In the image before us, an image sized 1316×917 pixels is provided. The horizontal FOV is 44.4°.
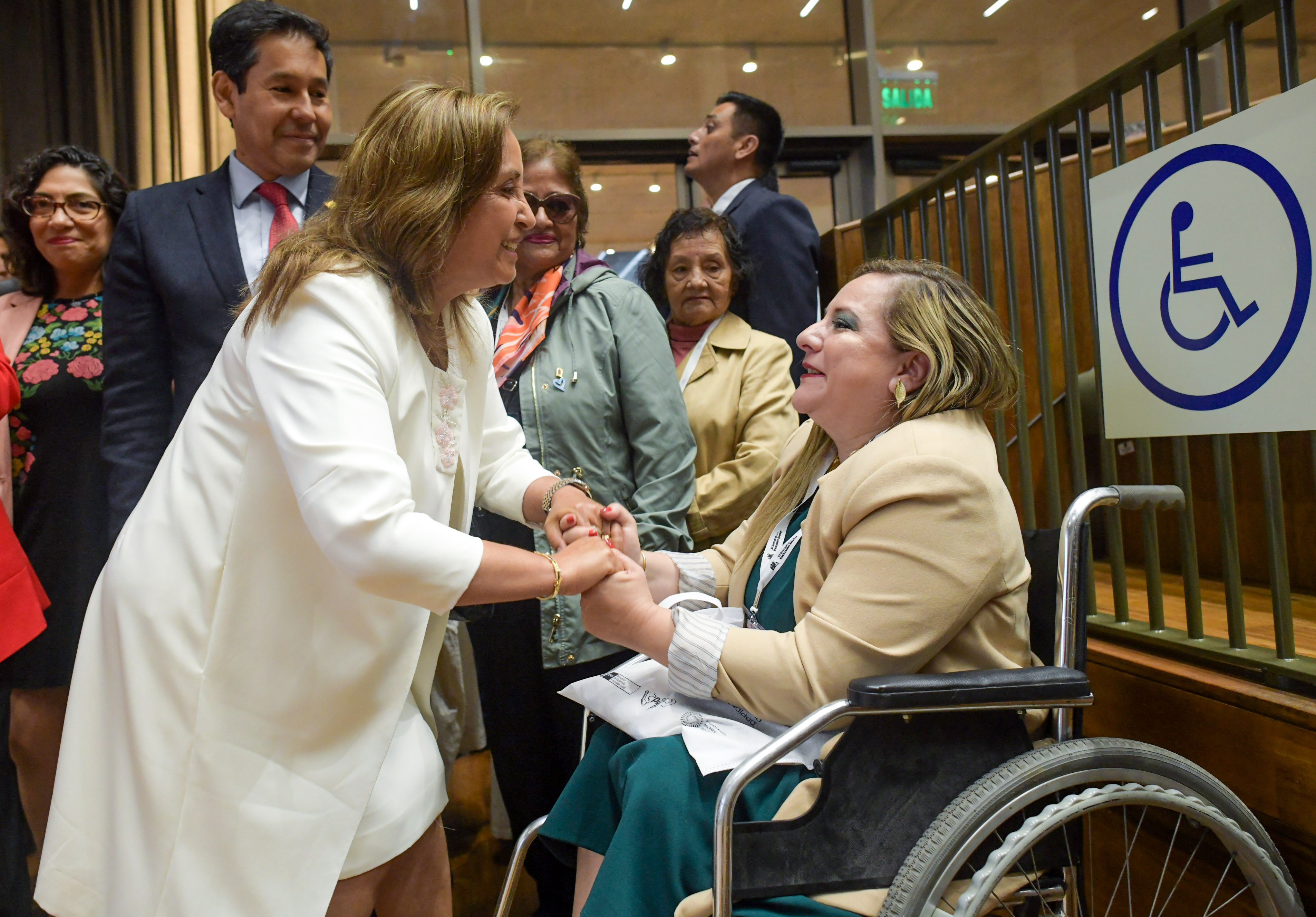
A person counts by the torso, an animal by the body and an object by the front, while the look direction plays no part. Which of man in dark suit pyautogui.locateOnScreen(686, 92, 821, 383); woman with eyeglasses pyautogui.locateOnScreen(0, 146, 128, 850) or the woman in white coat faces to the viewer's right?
the woman in white coat

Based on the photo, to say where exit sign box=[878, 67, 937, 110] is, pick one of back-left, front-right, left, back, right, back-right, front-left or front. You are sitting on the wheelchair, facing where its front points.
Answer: right

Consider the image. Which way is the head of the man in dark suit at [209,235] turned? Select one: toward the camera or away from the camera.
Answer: toward the camera

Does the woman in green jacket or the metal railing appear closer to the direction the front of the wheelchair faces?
the woman in green jacket

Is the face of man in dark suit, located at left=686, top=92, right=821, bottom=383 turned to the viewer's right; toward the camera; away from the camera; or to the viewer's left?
to the viewer's left

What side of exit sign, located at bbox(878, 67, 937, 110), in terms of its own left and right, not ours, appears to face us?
front

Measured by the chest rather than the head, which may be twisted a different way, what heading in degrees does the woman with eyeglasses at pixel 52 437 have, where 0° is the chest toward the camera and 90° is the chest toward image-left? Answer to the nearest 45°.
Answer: approximately 0°

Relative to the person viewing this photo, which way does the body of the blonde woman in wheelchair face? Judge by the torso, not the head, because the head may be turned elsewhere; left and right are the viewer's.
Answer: facing to the left of the viewer

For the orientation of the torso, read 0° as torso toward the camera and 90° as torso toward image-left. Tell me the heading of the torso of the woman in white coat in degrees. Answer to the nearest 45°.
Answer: approximately 270°

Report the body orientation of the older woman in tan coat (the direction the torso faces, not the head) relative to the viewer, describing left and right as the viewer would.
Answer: facing the viewer and to the left of the viewer

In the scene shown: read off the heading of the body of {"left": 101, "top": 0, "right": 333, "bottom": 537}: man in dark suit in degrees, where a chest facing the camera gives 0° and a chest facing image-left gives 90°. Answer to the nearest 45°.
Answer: approximately 315°

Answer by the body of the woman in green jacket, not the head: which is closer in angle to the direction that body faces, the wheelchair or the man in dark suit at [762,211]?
the wheelchair
